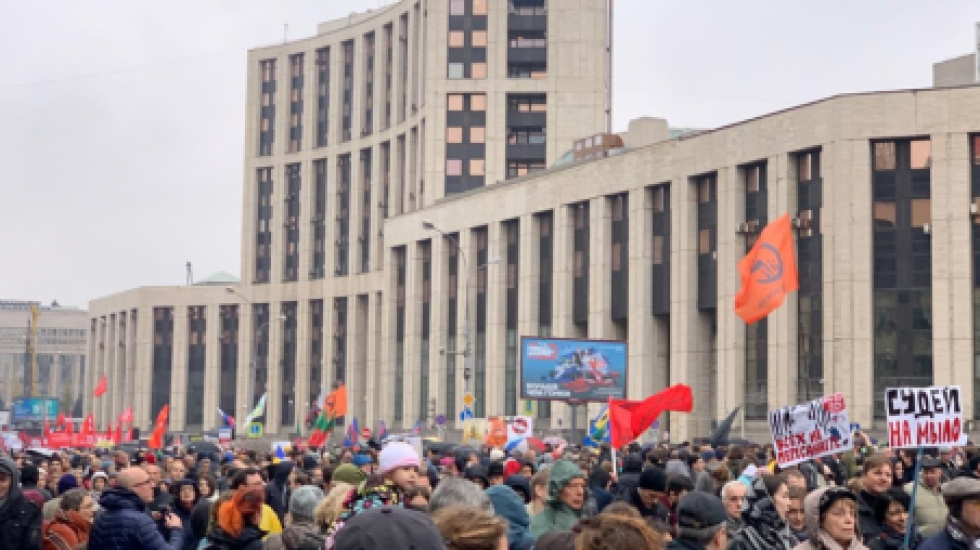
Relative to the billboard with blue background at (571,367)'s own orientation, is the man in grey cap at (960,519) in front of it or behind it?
in front

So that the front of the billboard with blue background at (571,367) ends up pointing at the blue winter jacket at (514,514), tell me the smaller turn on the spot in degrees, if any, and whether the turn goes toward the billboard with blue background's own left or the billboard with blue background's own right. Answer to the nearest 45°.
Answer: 0° — it already faces it

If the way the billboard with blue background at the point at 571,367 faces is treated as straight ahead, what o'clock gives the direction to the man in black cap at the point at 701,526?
The man in black cap is roughly at 12 o'clock from the billboard with blue background.

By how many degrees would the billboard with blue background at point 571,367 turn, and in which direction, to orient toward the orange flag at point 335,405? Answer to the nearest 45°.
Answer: approximately 90° to its right

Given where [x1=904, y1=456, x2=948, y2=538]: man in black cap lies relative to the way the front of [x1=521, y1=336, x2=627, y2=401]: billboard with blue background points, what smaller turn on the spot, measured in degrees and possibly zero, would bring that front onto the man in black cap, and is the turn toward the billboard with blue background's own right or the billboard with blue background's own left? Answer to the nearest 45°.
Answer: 0° — it already faces them

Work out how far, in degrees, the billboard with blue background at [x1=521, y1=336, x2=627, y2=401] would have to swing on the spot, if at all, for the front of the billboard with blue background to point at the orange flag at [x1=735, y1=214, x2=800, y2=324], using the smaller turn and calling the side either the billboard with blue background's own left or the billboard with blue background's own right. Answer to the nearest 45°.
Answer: approximately 45° to the billboard with blue background's own left

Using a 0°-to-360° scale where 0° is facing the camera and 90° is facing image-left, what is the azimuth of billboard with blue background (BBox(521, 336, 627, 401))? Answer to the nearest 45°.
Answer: approximately 0°

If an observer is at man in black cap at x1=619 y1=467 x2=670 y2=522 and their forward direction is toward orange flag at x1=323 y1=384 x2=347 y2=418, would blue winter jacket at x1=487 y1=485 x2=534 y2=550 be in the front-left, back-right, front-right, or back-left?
back-left
